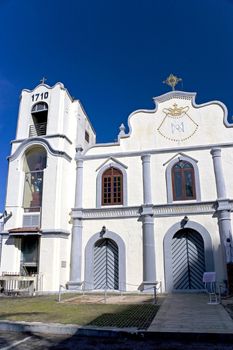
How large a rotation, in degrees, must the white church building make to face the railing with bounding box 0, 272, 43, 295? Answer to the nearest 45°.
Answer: approximately 90° to its right

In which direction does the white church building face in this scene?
toward the camera
